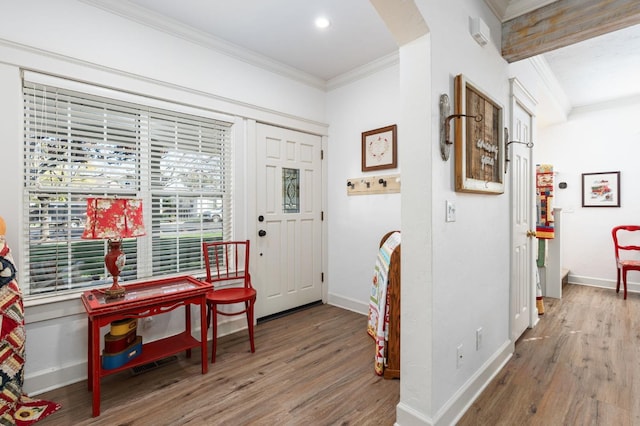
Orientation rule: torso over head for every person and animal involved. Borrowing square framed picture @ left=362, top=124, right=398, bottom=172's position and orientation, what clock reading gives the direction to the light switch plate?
The light switch plate is roughly at 10 o'clock from the square framed picture.

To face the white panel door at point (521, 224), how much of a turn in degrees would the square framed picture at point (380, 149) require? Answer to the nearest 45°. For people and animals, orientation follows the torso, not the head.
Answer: approximately 135° to its left

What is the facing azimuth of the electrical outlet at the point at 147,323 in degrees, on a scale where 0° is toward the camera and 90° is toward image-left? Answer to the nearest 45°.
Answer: approximately 315°

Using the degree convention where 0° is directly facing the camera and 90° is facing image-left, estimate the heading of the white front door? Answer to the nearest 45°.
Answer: approximately 315°
